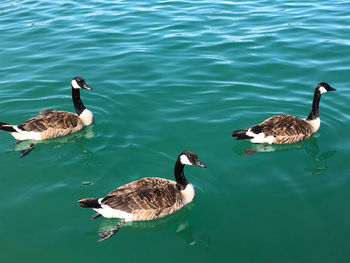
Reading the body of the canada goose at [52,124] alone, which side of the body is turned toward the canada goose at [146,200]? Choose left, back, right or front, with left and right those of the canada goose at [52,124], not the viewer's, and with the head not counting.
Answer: right

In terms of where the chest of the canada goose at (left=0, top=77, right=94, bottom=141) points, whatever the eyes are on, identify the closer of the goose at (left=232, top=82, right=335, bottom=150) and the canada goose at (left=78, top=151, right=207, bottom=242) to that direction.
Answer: the goose

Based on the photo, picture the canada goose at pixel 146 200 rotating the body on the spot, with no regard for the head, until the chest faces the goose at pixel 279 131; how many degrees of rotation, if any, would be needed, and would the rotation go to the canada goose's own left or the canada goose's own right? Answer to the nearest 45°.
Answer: approximately 45° to the canada goose's own left

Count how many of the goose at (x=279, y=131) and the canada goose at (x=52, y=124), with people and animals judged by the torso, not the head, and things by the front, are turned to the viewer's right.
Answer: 2

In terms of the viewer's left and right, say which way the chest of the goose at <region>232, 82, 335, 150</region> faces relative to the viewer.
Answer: facing to the right of the viewer

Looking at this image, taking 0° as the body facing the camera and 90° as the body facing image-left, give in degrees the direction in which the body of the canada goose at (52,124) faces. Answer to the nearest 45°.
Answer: approximately 270°

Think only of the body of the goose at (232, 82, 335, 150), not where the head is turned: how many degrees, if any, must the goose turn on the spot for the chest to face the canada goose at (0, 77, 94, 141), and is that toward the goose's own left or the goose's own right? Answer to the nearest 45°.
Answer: approximately 180°

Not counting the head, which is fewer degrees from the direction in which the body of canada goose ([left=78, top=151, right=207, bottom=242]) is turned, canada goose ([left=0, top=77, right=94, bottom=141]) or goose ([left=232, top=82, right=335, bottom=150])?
the goose

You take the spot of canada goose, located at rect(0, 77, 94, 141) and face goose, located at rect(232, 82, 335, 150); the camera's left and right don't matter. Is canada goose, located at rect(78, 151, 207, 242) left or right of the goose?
right

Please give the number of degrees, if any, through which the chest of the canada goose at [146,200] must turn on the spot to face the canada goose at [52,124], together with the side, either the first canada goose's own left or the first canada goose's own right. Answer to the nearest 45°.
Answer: approximately 135° to the first canada goose's own left

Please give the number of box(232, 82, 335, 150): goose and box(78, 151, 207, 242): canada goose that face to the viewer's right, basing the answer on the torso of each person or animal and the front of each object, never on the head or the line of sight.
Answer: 2

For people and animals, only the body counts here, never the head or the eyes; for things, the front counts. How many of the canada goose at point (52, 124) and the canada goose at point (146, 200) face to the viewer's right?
2

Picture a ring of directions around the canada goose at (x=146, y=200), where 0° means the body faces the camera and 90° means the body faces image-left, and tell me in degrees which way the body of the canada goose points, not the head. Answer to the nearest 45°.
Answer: approximately 270°

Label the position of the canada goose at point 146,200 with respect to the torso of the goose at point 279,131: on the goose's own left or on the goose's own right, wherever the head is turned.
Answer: on the goose's own right
